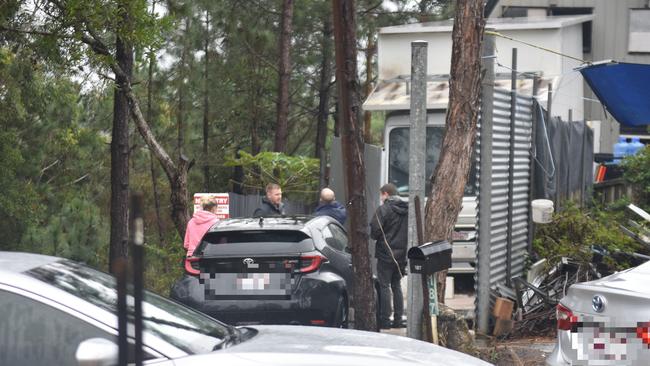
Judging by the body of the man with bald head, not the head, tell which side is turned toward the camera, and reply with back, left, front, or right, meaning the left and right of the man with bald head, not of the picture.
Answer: back

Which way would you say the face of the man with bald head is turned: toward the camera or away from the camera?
away from the camera

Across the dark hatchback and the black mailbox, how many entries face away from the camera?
1

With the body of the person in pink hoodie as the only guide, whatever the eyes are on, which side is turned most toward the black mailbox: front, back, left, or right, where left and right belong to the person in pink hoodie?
right

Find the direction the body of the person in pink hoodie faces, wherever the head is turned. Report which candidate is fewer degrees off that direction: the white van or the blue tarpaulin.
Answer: the white van

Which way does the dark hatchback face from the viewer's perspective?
away from the camera

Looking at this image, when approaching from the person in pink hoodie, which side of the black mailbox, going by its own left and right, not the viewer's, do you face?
right

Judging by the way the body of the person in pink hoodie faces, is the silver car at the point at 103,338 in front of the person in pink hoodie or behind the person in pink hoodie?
behind
